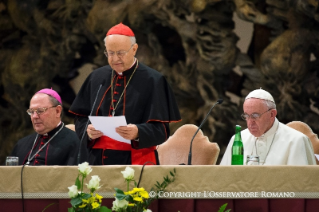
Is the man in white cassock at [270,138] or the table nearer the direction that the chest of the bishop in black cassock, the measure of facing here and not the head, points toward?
the table

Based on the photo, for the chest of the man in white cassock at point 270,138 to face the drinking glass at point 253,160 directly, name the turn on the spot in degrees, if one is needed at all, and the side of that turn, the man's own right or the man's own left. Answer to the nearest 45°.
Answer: approximately 45° to the man's own left

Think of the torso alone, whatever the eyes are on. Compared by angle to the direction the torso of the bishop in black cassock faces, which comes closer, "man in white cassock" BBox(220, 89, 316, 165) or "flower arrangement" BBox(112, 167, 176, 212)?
the flower arrangement

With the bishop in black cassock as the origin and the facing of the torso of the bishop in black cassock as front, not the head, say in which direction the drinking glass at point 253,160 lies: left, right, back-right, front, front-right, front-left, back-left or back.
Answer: left

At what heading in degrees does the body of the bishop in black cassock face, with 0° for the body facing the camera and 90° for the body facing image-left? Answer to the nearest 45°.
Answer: approximately 45°

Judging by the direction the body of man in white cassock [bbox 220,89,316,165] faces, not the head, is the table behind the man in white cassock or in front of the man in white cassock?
in front

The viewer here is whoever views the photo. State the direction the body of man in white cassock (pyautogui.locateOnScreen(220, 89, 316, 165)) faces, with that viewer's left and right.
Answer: facing the viewer and to the left of the viewer

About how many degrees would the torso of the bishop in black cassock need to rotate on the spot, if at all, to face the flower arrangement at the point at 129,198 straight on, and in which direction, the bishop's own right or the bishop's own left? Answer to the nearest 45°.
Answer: approximately 45° to the bishop's own left

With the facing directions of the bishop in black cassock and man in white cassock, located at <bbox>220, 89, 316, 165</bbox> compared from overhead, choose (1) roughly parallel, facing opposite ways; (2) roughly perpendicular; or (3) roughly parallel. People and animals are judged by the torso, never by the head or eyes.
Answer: roughly parallel

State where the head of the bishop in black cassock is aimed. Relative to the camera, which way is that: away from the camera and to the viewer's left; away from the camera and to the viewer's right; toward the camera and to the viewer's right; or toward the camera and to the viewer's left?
toward the camera and to the viewer's left

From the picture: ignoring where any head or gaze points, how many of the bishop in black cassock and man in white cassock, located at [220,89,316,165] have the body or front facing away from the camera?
0
